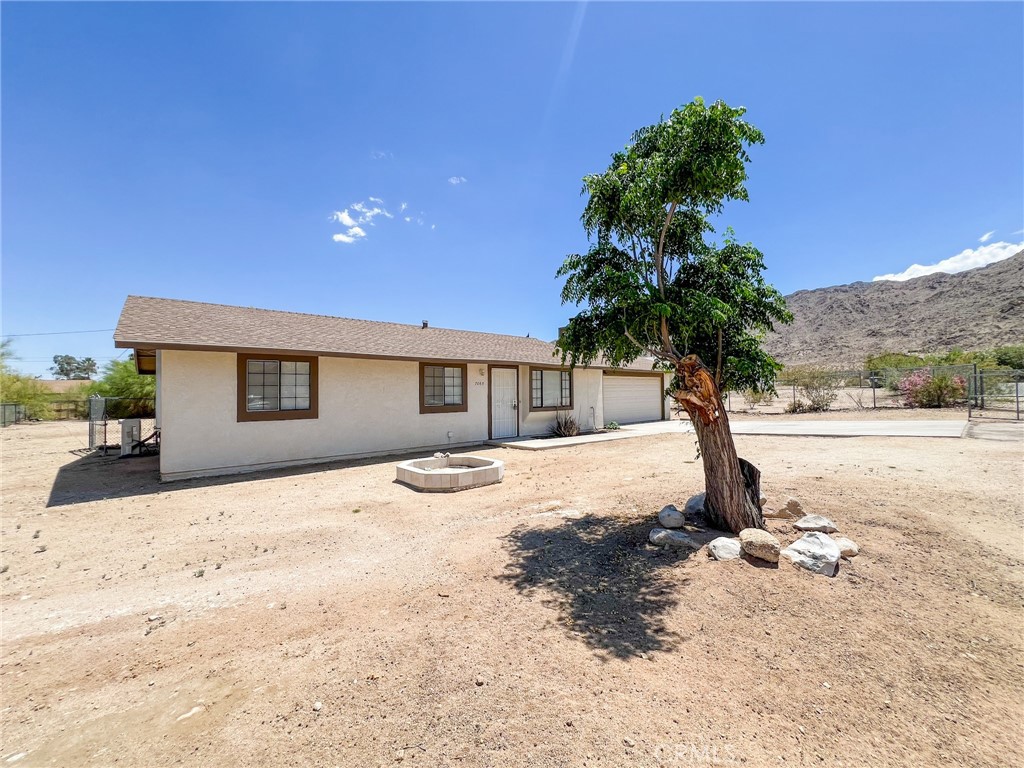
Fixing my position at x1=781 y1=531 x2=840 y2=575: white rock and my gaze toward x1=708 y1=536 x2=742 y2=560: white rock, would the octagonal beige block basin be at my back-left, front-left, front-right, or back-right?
front-right

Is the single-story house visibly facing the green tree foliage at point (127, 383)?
no

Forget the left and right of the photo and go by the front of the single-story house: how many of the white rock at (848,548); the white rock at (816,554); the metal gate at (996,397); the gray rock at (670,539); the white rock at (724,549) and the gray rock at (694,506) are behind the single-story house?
0

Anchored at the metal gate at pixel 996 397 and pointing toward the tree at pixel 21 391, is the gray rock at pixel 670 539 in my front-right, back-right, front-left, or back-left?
front-left

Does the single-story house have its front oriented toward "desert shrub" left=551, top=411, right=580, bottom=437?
no

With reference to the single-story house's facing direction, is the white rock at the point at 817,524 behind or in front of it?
in front

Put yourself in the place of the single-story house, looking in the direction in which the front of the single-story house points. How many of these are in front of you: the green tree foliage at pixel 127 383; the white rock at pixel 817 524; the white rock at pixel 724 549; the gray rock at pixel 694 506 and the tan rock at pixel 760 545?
4

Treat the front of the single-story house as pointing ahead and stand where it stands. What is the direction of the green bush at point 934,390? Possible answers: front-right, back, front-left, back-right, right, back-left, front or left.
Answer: front-left

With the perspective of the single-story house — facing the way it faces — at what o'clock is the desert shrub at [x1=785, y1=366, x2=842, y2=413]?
The desert shrub is roughly at 10 o'clock from the single-story house.

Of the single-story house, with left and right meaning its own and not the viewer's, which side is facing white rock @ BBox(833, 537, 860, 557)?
front

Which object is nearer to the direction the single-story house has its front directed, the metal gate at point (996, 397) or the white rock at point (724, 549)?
the white rock

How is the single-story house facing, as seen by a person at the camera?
facing the viewer and to the right of the viewer

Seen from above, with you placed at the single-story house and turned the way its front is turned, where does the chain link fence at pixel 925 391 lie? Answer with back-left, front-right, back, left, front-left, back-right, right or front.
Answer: front-left

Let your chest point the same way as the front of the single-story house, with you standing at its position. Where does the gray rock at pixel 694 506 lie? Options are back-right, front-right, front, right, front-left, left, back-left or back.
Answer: front

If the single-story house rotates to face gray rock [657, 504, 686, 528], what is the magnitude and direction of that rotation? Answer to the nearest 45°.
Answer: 0° — it already faces it

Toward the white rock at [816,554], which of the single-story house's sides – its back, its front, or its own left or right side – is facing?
front

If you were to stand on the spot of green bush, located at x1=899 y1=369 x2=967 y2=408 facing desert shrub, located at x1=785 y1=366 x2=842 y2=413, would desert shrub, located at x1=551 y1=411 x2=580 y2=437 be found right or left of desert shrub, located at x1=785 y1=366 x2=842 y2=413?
left
